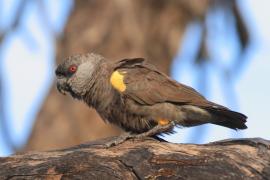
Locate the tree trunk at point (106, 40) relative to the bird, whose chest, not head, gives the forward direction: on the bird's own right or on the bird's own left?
on the bird's own right

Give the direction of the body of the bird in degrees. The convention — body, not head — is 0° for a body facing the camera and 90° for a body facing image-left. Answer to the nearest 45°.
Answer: approximately 90°
